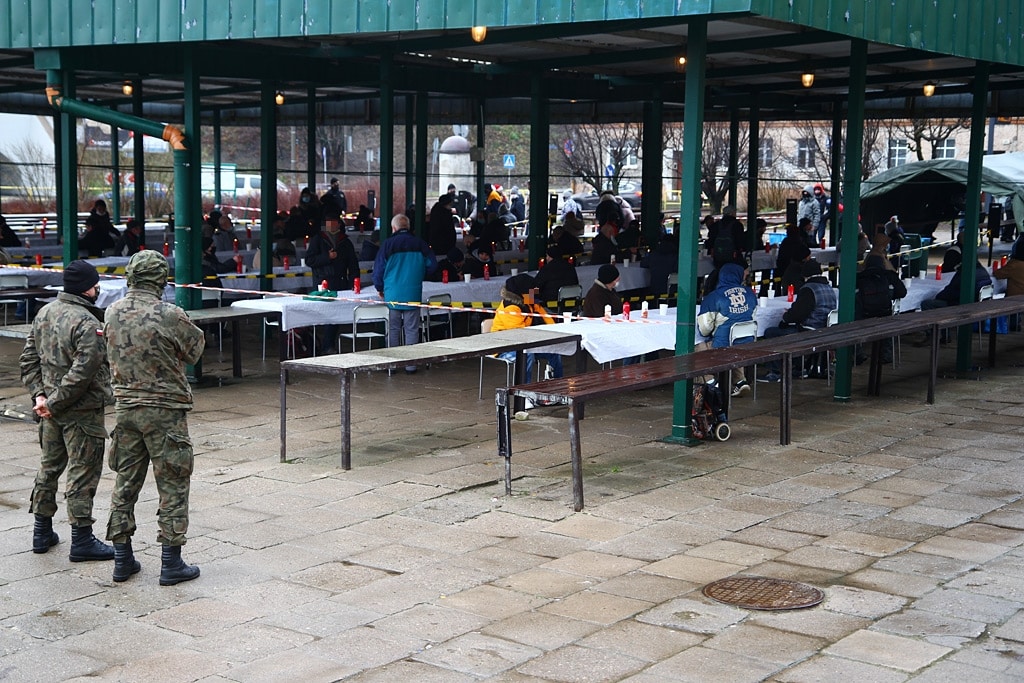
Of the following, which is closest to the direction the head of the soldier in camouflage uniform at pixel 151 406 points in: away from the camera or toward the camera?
away from the camera

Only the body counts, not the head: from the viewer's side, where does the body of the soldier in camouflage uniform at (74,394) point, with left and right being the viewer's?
facing away from the viewer and to the right of the viewer

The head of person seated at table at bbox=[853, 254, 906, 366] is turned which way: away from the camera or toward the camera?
away from the camera

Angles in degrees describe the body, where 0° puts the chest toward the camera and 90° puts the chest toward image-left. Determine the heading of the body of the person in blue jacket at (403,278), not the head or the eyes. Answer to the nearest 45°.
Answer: approximately 180°

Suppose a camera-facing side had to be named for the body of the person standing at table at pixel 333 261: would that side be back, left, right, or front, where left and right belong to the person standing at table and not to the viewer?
front

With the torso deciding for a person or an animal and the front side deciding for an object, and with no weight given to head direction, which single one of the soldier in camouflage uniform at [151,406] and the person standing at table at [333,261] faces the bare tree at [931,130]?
the soldier in camouflage uniform

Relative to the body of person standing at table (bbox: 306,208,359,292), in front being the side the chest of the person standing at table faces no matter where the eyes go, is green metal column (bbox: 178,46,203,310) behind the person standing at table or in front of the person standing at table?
in front

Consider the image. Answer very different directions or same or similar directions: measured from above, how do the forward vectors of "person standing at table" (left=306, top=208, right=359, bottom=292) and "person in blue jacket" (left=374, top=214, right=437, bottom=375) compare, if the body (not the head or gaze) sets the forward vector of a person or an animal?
very different directions

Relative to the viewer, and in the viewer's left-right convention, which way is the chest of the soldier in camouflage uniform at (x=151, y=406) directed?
facing away from the viewer and to the right of the viewer

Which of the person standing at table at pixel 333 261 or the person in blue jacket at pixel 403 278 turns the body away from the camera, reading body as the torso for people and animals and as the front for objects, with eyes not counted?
the person in blue jacket

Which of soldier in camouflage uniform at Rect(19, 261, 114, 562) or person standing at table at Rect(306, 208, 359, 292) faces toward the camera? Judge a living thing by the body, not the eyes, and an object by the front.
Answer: the person standing at table
